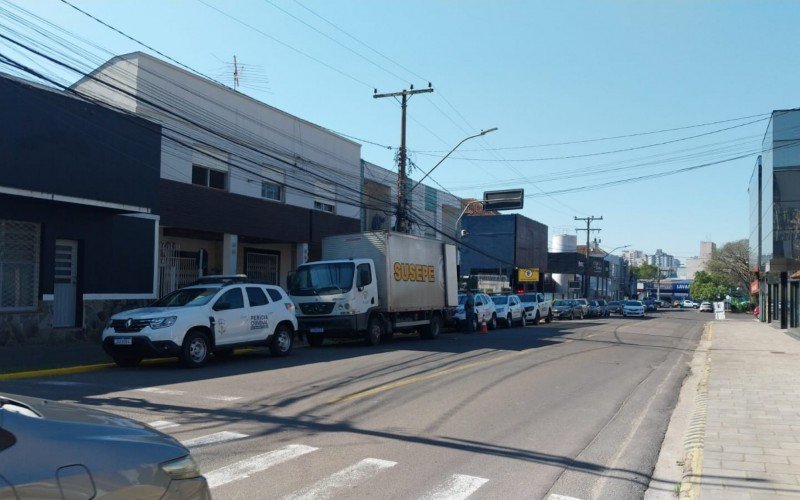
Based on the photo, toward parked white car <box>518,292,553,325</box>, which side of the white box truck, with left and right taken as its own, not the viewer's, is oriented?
back

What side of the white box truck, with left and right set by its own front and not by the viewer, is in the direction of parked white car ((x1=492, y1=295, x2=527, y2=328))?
back

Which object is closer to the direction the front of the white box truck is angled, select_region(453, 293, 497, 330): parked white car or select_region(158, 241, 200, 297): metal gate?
the metal gate

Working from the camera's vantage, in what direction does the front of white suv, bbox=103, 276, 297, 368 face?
facing the viewer and to the left of the viewer

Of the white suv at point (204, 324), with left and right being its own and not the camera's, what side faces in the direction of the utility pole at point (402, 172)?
back

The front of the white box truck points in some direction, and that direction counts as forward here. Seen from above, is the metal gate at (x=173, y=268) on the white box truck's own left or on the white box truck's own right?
on the white box truck's own right

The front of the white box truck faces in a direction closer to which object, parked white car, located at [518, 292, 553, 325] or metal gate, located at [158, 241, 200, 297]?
the metal gate

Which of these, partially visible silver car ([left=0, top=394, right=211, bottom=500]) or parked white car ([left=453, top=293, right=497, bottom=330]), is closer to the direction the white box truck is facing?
the partially visible silver car

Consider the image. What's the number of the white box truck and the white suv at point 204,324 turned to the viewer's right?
0

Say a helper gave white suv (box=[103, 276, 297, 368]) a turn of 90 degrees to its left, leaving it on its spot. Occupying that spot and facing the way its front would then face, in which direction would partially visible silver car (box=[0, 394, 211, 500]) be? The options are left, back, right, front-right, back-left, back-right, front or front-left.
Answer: front-right

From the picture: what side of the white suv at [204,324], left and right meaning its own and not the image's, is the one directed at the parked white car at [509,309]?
back
